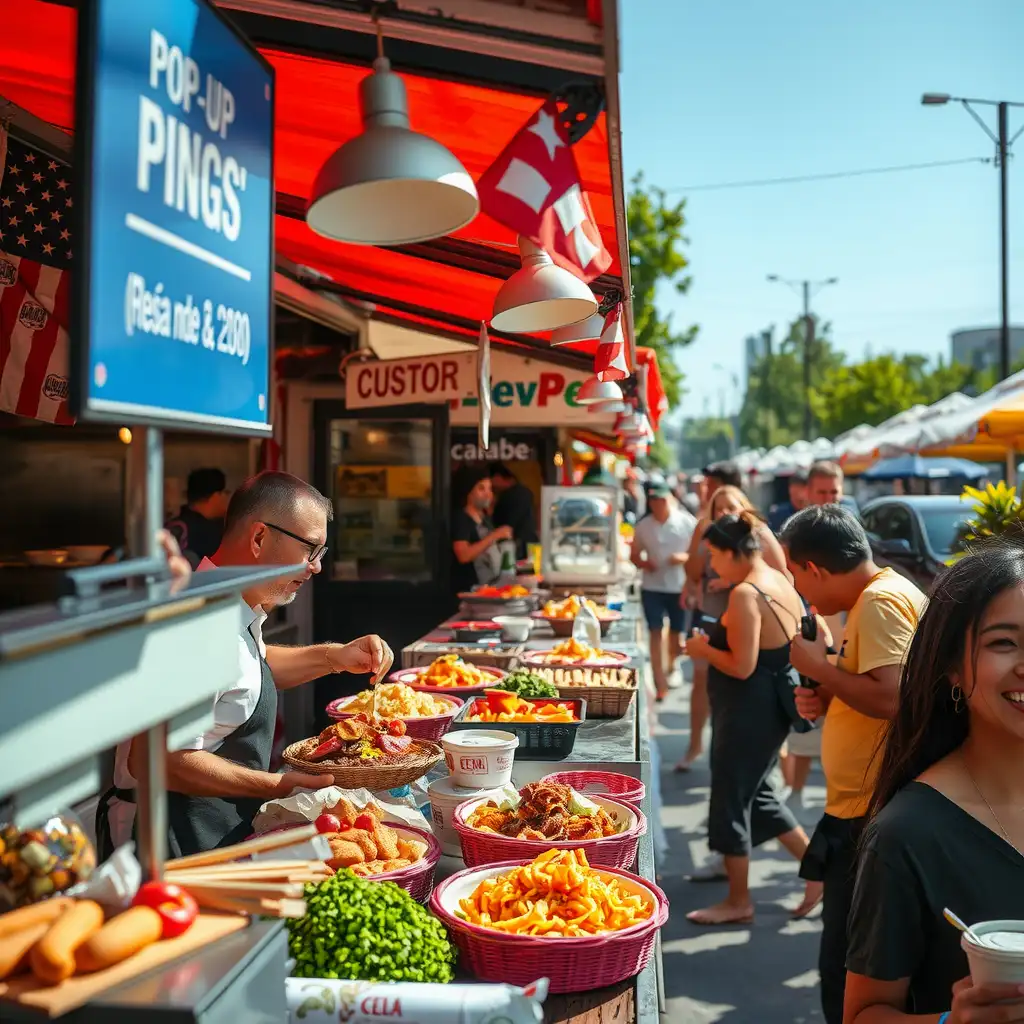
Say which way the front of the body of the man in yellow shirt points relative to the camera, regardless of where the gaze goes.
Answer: to the viewer's left

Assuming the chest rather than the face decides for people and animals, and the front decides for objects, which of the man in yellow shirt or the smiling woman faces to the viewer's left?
the man in yellow shirt

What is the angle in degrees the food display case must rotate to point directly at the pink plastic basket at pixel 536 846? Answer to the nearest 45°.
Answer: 0° — it already faces it

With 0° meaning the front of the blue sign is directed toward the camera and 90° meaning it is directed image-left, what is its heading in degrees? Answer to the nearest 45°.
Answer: approximately 315°

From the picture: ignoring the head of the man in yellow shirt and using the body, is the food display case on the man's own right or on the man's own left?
on the man's own right

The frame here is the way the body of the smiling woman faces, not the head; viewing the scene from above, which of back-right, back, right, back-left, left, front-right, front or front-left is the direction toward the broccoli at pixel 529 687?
back

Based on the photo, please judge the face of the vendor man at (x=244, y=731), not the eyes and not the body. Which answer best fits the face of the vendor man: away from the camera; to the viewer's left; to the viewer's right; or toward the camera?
to the viewer's right

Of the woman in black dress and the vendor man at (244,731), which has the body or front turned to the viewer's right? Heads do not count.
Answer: the vendor man

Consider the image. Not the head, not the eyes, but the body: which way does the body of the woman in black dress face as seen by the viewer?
to the viewer's left

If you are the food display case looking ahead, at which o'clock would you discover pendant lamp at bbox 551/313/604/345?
The pendant lamp is roughly at 12 o'clock from the food display case.

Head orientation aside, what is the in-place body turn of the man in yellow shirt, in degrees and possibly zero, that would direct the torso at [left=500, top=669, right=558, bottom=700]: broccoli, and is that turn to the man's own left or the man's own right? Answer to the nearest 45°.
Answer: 0° — they already face it

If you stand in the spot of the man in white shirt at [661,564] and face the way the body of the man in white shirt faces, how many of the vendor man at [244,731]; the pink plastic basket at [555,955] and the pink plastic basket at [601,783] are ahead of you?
3

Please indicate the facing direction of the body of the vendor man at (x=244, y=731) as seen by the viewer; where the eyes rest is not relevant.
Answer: to the viewer's right
